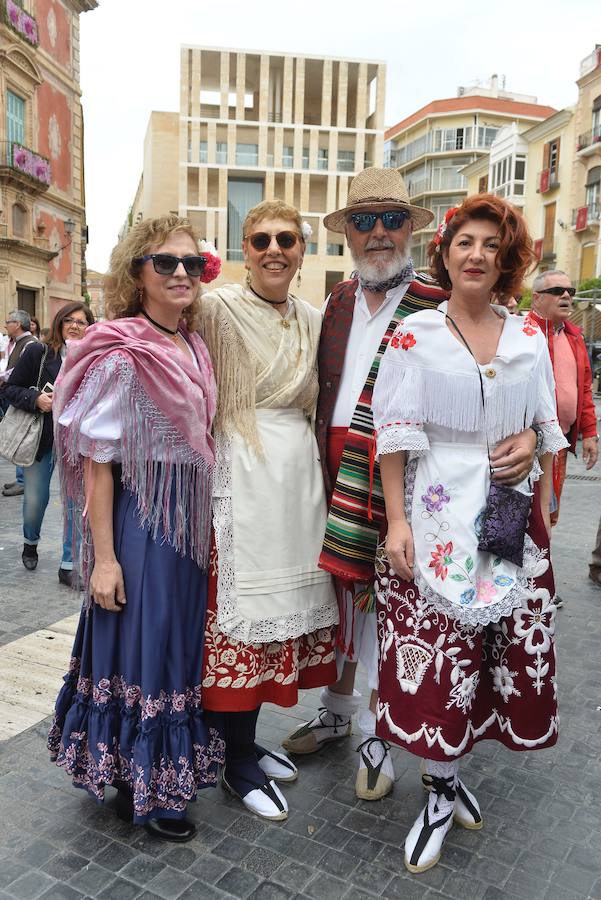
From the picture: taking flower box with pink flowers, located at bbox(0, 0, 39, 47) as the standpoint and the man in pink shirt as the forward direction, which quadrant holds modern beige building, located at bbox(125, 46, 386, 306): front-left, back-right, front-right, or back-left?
back-left

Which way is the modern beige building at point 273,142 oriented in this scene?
toward the camera

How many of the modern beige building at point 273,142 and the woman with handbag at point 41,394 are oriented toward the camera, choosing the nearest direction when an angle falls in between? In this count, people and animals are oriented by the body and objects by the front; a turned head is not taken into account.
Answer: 2

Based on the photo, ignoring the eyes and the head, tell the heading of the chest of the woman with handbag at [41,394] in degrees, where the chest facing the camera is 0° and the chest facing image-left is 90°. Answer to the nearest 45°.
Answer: approximately 0°

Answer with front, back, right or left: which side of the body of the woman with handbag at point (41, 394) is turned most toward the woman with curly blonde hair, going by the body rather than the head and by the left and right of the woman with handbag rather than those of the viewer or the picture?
front

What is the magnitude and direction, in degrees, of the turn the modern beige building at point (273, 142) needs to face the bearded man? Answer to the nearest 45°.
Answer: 0° — it already faces them

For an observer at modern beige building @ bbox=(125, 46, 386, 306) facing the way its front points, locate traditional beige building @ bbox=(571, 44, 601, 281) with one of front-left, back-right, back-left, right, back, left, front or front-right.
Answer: front-left

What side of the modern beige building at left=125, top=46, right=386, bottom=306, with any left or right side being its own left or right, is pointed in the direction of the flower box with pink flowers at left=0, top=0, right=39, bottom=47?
front

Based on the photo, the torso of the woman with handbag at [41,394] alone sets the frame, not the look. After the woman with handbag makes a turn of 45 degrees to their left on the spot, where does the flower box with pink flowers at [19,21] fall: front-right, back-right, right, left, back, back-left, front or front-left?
back-left
